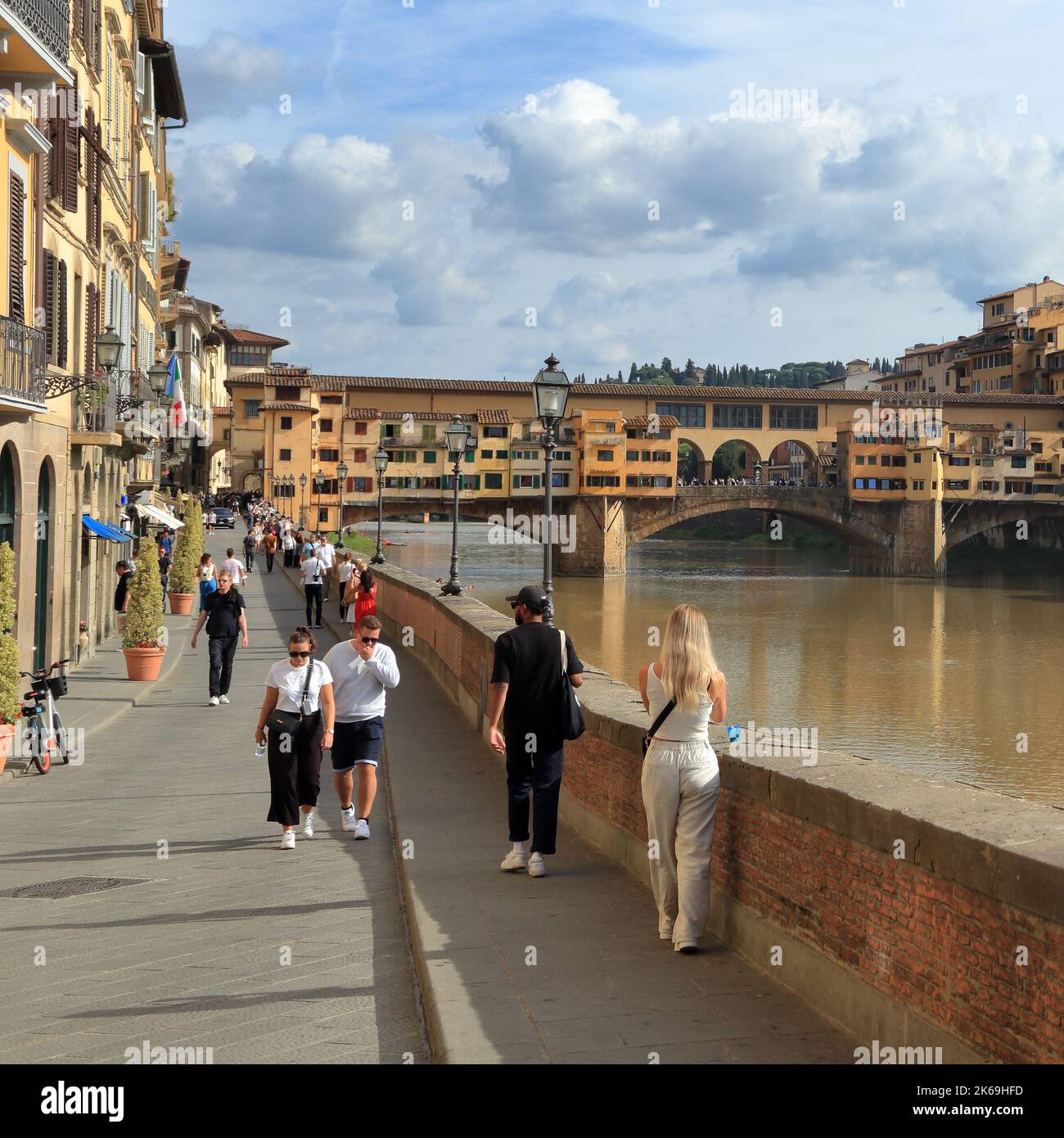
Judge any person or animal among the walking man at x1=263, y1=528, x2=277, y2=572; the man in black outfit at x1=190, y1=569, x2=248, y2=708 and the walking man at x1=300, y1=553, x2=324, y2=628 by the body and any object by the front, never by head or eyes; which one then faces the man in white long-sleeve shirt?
the man in black outfit

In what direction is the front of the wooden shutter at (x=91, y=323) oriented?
to the viewer's right

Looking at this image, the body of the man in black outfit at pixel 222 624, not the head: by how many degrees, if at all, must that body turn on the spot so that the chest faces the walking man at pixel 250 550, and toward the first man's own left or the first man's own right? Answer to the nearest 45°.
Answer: approximately 180°

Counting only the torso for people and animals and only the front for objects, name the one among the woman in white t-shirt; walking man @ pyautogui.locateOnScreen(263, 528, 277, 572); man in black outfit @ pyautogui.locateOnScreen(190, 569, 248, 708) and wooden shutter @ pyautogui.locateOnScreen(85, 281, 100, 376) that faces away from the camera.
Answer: the walking man

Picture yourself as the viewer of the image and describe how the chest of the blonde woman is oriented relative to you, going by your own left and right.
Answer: facing away from the viewer

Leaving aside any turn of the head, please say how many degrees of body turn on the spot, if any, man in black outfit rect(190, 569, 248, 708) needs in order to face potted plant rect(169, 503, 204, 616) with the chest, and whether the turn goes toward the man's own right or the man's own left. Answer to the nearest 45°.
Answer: approximately 180°

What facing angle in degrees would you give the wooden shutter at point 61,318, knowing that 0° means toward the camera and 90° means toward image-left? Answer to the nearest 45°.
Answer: approximately 270°

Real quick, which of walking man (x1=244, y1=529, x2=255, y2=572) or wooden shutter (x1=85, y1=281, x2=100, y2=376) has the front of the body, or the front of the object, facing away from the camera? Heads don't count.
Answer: the walking man

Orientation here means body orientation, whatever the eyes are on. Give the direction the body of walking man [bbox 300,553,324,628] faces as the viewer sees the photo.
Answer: away from the camera

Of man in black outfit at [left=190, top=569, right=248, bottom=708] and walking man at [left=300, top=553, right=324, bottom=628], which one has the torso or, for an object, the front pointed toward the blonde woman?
the man in black outfit

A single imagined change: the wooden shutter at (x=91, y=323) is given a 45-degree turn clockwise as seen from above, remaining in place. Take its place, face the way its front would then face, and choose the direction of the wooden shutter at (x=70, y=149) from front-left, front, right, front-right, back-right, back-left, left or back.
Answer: front-right
